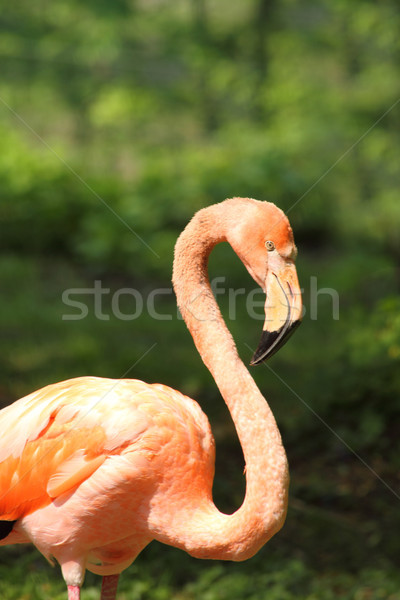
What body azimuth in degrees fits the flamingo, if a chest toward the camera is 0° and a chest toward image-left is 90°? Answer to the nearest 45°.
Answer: approximately 270°
